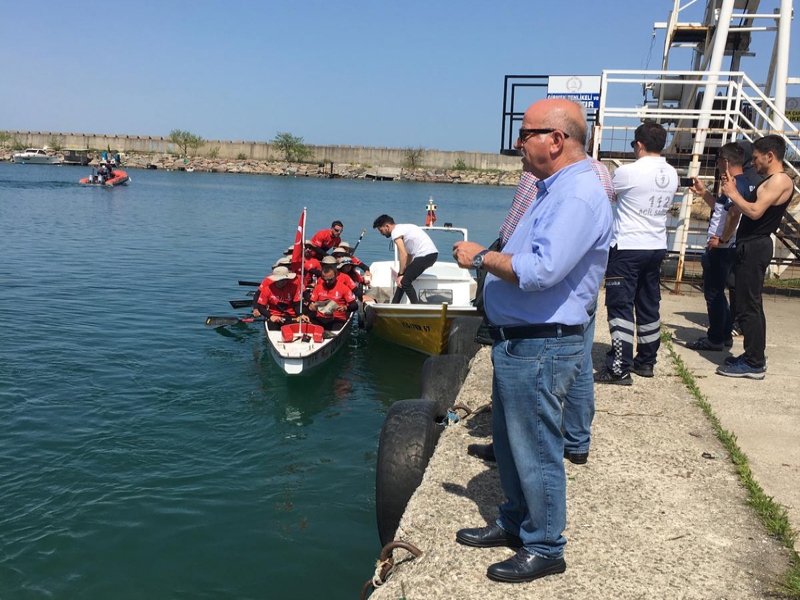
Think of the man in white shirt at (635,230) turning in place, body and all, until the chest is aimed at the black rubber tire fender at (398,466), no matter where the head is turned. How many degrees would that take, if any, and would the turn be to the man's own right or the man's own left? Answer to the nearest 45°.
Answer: approximately 90° to the man's own left

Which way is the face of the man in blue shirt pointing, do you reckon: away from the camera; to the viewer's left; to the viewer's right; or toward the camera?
to the viewer's left

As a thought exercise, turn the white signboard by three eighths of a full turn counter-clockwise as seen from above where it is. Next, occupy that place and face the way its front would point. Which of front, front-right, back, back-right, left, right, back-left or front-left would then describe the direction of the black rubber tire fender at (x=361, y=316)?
back

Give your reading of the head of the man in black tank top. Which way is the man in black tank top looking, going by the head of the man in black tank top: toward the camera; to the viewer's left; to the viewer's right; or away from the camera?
to the viewer's left

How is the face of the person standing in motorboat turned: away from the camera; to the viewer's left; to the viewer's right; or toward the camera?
to the viewer's left

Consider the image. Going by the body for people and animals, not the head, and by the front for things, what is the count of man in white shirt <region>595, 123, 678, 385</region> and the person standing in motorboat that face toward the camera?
0

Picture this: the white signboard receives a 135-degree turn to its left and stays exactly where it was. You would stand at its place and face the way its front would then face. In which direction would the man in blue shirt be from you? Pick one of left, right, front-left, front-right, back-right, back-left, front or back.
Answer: back-right

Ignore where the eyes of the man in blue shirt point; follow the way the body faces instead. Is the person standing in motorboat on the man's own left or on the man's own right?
on the man's own right

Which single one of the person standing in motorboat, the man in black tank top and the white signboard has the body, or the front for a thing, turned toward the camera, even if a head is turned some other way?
the white signboard

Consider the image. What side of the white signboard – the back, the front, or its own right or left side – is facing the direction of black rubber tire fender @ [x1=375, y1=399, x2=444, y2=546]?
front

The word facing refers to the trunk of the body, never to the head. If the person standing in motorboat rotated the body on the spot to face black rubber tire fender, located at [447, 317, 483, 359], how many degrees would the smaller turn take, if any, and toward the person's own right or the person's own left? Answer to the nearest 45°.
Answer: approximately 90° to the person's own left

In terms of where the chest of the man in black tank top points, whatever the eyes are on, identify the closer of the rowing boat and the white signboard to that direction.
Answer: the rowing boat

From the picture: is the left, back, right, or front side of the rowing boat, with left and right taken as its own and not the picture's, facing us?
back
